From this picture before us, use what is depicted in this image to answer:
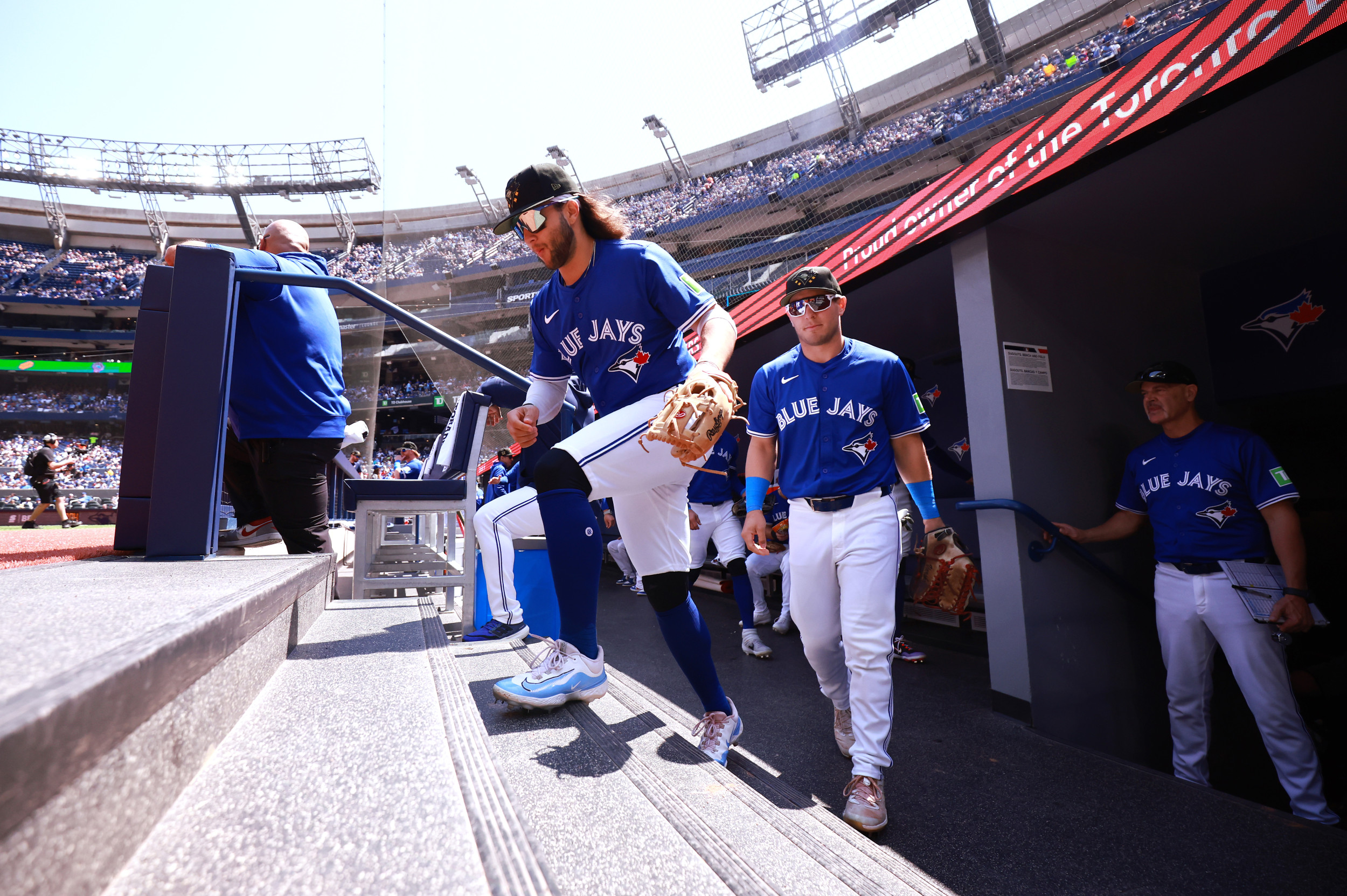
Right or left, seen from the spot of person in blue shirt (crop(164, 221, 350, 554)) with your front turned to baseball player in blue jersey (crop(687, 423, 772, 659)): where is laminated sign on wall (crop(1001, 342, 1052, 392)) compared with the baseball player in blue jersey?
right

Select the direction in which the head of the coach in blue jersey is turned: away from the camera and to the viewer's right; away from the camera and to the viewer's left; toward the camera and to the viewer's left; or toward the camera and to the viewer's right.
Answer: toward the camera and to the viewer's left

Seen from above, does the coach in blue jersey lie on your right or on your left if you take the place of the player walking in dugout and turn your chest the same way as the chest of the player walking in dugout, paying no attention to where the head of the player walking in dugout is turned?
on your left

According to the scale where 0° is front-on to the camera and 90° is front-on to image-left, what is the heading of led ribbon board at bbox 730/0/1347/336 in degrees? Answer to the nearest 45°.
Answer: approximately 45°

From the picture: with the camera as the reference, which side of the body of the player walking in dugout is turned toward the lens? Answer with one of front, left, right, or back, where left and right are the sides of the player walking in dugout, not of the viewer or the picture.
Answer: front

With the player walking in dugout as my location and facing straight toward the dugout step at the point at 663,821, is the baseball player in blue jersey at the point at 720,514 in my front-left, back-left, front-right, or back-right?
back-right

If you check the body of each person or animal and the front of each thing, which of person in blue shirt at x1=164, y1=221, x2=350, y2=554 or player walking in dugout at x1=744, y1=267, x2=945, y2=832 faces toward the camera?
the player walking in dugout

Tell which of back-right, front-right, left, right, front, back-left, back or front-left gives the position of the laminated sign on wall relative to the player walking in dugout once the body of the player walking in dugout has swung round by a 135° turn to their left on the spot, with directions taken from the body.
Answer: front

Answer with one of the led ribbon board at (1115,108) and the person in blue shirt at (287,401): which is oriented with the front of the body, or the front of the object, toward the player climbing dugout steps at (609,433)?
the led ribbon board

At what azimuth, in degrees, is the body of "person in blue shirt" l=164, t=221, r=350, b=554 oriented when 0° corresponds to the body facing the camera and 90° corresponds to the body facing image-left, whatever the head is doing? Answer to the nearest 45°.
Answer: approximately 135°

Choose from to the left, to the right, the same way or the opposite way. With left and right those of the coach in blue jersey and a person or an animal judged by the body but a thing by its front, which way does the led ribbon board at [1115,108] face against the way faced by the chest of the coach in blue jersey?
the same way

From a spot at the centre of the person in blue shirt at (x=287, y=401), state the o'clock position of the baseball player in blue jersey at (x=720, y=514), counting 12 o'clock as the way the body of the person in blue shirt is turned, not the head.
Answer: The baseball player in blue jersey is roughly at 4 o'clock from the person in blue shirt.

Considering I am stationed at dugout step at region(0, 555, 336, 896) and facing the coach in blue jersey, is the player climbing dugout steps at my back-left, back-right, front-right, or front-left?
front-left

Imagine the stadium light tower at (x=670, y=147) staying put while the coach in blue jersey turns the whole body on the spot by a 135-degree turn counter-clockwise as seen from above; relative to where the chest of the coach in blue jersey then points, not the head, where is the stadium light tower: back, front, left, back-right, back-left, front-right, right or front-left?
back-left

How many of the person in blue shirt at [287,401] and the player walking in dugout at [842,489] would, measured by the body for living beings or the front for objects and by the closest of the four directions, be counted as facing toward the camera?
1

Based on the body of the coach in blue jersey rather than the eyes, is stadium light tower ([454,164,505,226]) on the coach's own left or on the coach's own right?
on the coach's own right
